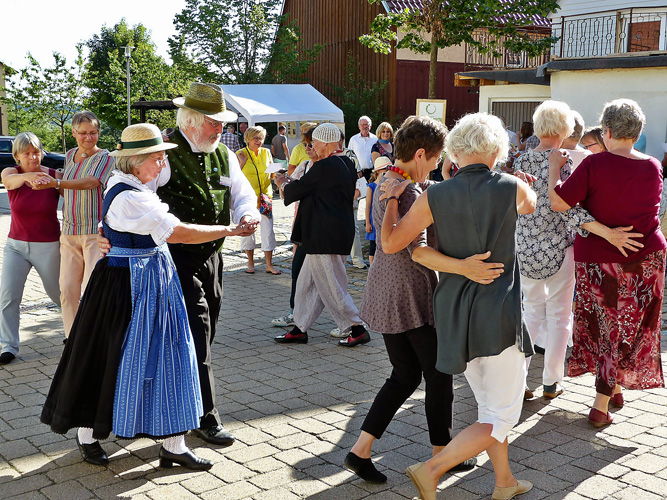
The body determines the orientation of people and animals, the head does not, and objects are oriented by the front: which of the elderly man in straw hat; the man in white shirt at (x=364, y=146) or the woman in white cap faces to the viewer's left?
the woman in white cap

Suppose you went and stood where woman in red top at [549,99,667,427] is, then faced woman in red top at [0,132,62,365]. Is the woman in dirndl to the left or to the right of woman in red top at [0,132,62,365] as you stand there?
left

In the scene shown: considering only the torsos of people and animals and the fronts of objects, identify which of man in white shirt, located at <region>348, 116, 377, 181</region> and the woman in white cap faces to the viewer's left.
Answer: the woman in white cap

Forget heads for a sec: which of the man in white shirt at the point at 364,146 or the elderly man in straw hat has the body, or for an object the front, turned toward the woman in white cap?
the man in white shirt

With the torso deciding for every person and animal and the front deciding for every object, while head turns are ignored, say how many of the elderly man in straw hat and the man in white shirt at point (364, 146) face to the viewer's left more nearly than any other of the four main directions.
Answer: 0

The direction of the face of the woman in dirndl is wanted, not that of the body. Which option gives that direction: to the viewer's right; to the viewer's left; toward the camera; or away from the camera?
to the viewer's right

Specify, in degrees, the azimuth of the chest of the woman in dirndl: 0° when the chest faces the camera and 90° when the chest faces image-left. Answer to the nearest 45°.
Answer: approximately 270°

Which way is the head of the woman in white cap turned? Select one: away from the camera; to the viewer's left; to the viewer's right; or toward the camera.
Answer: to the viewer's left

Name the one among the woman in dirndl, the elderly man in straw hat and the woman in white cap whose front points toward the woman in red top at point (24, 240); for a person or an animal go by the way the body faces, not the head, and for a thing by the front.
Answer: the woman in white cap

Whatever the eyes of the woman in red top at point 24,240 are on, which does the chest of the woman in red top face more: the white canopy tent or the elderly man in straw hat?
the elderly man in straw hat

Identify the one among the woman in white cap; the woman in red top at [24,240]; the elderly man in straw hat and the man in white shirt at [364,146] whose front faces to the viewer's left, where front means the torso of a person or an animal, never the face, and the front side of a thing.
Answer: the woman in white cap

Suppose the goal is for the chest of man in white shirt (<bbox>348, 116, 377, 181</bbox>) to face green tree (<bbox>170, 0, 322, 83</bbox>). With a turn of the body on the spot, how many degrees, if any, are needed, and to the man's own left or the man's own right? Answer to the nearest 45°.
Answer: approximately 180°

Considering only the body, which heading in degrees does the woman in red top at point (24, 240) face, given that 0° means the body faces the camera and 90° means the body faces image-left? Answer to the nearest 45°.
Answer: approximately 0°
